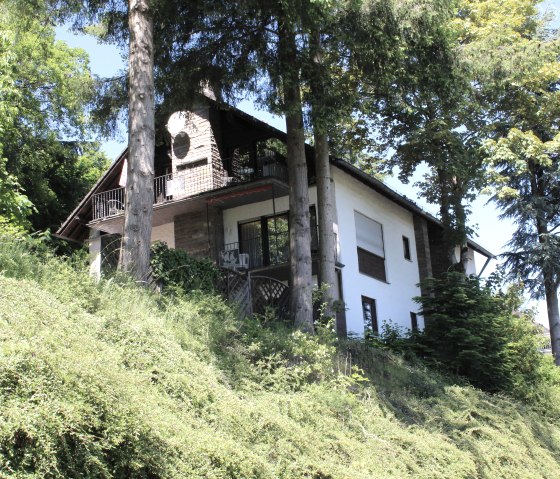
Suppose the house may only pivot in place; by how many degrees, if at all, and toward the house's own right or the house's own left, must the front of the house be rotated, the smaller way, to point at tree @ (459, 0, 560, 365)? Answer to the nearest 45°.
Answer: approximately 135° to the house's own left

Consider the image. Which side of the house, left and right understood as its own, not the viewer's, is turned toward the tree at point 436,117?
left

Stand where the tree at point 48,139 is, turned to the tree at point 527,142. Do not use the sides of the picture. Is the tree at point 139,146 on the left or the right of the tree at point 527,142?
right

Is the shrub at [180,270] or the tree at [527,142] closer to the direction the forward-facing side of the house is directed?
the shrub

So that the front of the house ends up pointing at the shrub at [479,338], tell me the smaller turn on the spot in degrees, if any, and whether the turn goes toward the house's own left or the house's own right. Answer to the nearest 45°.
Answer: approximately 90° to the house's own left

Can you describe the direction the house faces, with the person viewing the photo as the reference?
facing the viewer and to the left of the viewer
